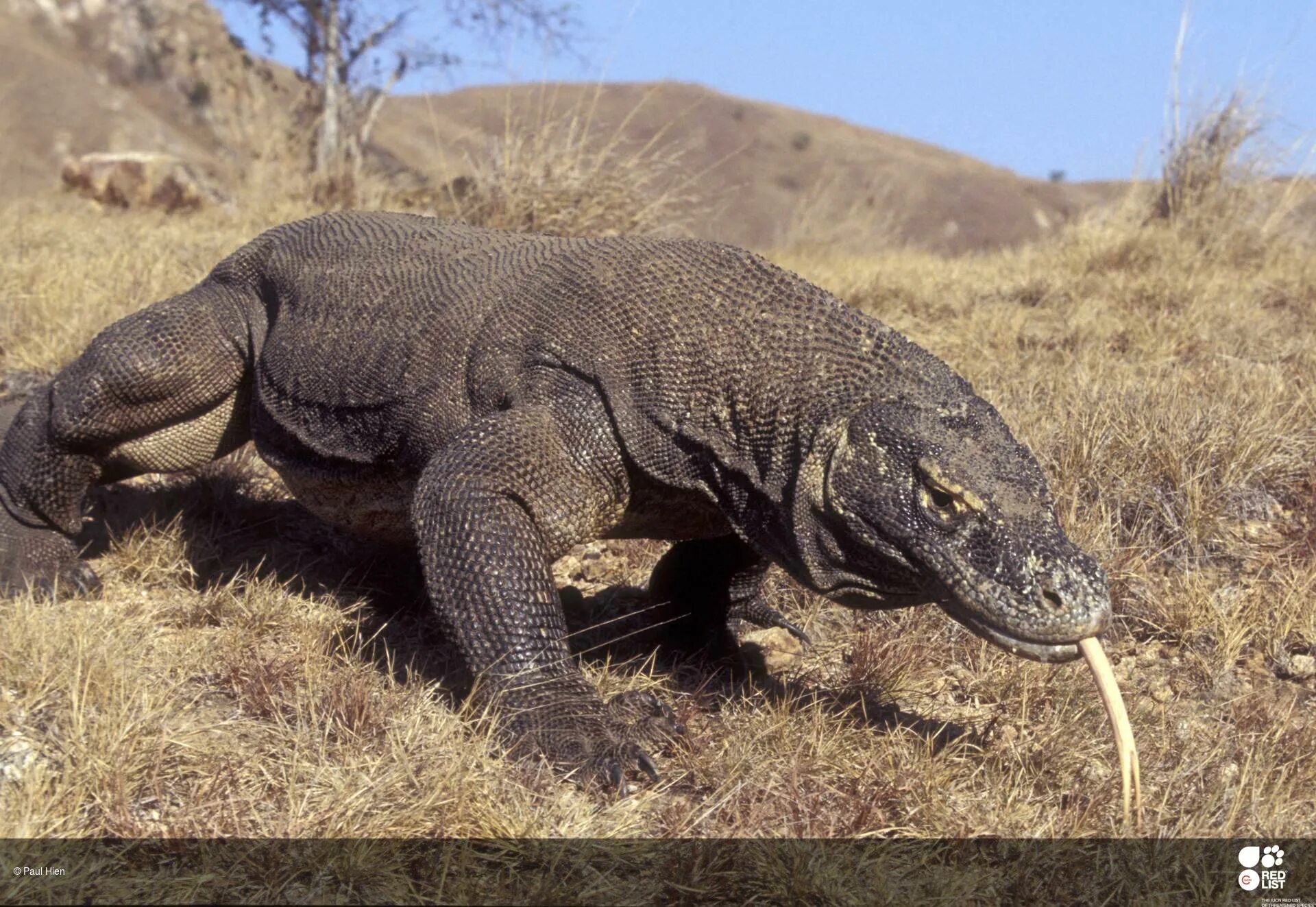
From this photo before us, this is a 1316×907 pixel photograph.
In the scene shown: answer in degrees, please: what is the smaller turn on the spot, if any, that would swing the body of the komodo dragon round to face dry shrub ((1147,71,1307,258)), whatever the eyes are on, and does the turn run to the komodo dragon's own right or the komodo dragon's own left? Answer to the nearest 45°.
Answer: approximately 90° to the komodo dragon's own left

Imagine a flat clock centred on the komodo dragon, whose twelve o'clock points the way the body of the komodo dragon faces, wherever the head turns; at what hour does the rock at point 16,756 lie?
The rock is roughly at 4 o'clock from the komodo dragon.

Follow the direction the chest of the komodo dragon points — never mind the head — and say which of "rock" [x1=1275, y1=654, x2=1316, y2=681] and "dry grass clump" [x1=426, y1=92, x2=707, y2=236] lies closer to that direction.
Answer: the rock

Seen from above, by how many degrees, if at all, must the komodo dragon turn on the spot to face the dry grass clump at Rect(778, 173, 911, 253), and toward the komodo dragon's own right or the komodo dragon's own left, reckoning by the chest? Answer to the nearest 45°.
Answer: approximately 135° to the komodo dragon's own left

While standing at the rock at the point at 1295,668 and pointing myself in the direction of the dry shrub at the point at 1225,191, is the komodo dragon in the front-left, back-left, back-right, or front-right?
back-left

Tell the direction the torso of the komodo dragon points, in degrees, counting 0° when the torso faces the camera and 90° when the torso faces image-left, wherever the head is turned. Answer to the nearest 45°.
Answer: approximately 315°

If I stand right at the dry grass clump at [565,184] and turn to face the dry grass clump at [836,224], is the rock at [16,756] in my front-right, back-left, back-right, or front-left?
back-right
